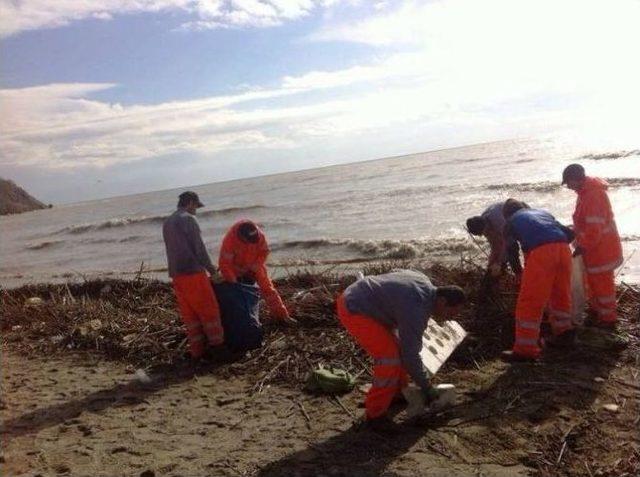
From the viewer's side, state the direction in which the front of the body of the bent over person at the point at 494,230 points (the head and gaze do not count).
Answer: to the viewer's left

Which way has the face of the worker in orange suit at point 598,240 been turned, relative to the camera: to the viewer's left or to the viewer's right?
to the viewer's left

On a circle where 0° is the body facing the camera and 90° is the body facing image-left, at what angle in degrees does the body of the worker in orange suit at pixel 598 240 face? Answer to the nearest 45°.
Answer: approximately 90°

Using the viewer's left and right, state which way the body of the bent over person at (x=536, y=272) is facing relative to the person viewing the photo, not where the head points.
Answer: facing away from the viewer and to the left of the viewer

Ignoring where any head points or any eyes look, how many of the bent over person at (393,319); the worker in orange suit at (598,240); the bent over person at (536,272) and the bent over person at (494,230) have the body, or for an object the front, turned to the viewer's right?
1

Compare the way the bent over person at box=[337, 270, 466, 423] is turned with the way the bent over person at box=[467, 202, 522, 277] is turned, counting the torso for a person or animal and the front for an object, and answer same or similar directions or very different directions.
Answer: very different directions

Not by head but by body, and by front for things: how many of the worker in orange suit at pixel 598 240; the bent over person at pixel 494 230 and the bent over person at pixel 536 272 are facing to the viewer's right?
0

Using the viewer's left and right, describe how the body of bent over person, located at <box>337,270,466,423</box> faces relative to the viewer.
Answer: facing to the right of the viewer

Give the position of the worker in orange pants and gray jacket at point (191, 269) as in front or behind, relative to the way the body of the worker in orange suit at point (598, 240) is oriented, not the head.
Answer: in front

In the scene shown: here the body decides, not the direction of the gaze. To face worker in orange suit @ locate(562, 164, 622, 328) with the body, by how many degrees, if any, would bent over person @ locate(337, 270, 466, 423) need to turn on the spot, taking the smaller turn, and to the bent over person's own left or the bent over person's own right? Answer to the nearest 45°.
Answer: approximately 45° to the bent over person's own left
